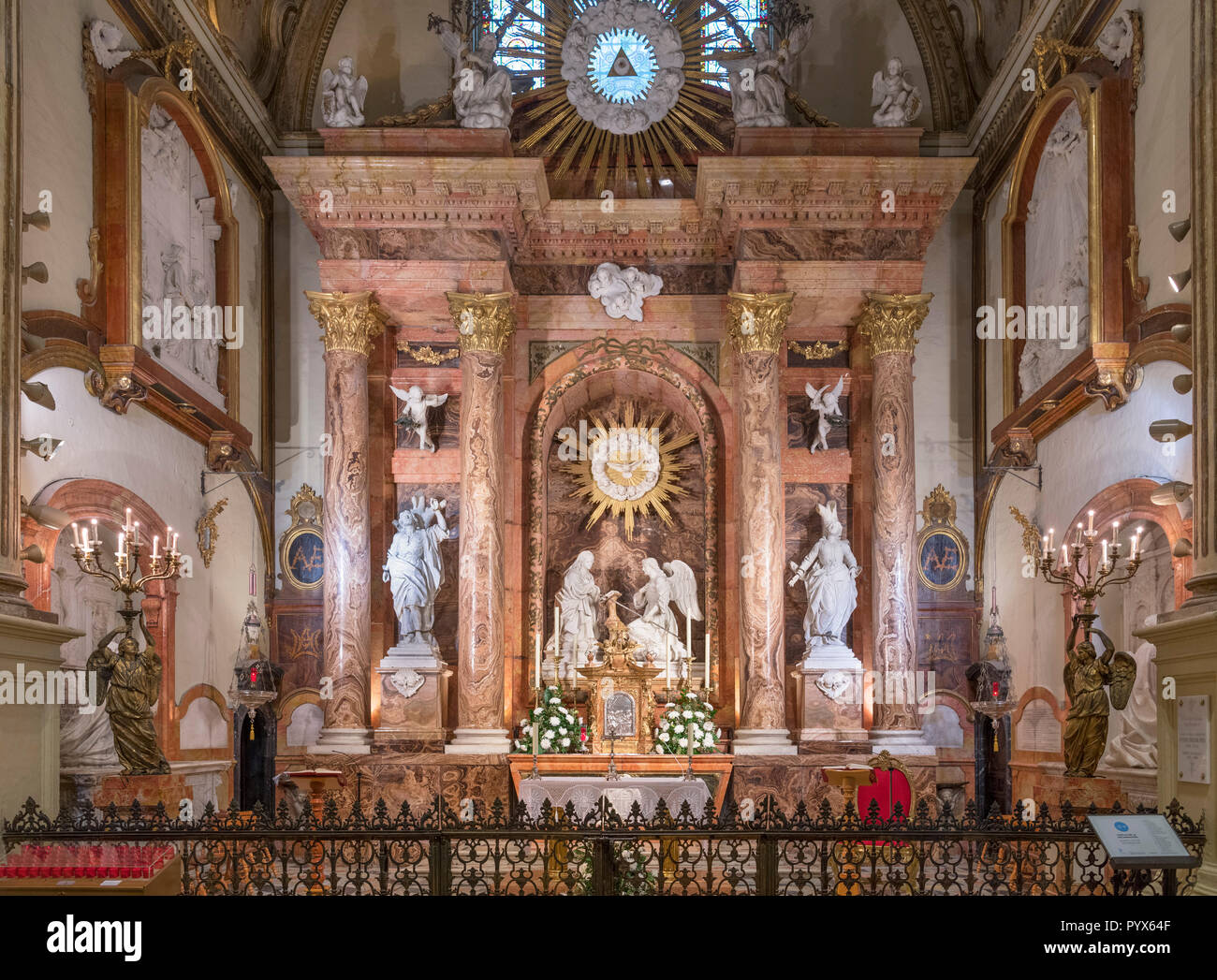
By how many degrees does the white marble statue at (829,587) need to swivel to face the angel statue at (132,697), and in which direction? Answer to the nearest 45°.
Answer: approximately 45° to its right

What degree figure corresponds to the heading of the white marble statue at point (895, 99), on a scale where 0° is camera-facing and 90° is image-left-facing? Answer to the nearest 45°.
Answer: approximately 0°

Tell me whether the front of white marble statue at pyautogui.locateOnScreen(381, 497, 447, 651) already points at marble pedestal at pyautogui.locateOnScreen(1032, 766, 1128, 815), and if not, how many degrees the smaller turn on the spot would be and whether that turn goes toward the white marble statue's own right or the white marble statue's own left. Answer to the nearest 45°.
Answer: approximately 45° to the white marble statue's own left

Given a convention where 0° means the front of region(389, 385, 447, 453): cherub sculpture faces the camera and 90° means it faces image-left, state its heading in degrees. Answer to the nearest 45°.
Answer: approximately 0°

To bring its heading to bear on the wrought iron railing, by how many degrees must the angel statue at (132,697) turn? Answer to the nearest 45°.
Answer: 0° — it already faces it
